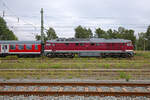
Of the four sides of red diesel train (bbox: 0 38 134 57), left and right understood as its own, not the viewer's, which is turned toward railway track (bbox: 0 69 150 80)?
right

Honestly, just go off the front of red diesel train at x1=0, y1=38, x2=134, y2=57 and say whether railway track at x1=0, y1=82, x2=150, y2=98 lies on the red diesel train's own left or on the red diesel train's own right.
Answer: on the red diesel train's own right

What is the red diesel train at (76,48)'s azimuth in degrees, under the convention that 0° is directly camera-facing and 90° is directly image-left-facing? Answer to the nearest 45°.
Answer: approximately 270°
